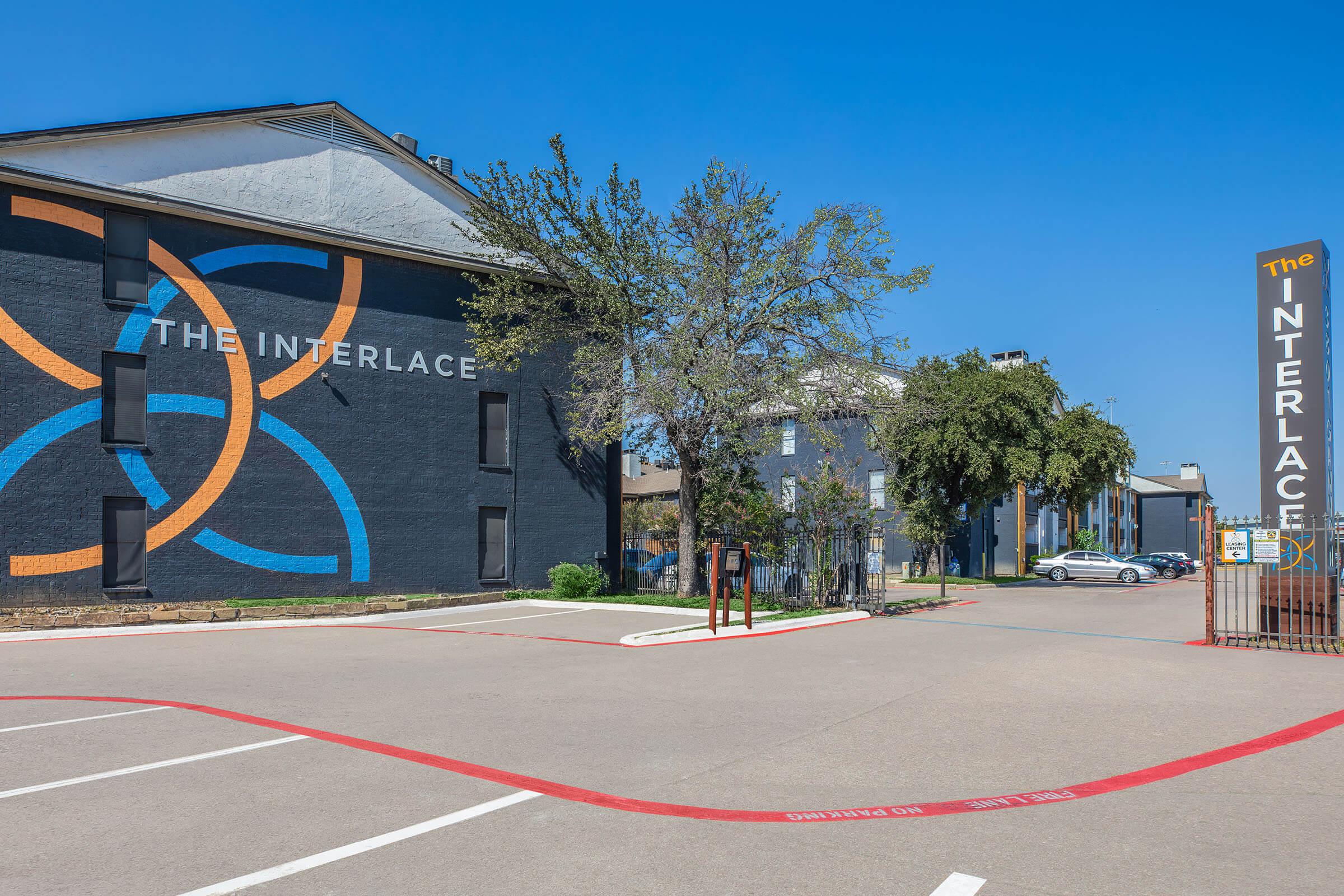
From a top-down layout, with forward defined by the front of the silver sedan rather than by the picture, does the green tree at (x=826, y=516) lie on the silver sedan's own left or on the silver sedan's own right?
on the silver sedan's own right

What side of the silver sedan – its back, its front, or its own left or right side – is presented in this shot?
right

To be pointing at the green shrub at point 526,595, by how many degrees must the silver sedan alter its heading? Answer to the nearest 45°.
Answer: approximately 135° to its right

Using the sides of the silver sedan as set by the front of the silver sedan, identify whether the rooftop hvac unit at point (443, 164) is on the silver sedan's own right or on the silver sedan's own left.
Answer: on the silver sedan's own right
